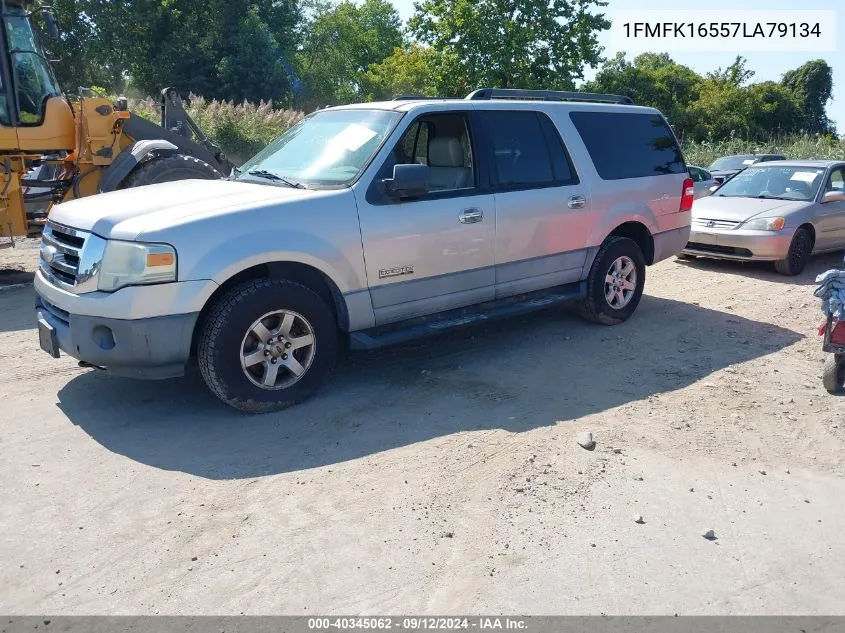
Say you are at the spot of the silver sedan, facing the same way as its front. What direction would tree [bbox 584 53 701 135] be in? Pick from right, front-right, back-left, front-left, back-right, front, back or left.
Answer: back-right

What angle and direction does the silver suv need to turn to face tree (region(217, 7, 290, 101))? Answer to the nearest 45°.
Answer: approximately 135° to its right

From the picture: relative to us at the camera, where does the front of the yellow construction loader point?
facing to the right of the viewer

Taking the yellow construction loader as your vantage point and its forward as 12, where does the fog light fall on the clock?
The fog light is roughly at 3 o'clock from the yellow construction loader.

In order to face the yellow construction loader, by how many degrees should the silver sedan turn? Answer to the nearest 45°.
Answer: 0° — it already faces it

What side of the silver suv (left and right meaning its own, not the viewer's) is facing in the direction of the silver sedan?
back

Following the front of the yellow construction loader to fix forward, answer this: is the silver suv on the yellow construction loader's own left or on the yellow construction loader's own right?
on the yellow construction loader's own right

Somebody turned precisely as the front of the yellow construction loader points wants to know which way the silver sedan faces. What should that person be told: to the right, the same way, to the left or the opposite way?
the opposite way

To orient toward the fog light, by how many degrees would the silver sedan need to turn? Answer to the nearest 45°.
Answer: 0° — it already faces it

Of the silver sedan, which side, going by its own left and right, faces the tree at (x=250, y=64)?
right
